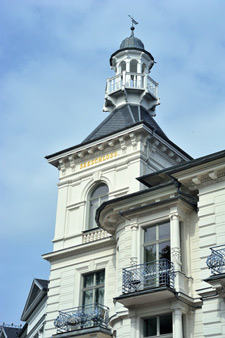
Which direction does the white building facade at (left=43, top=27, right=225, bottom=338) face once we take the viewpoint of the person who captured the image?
facing the viewer and to the left of the viewer
